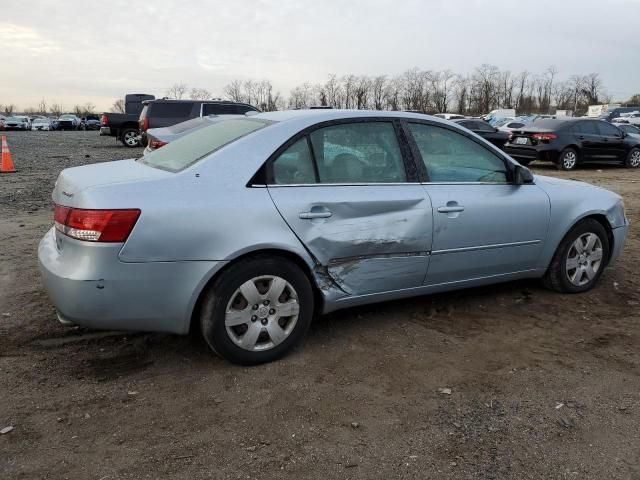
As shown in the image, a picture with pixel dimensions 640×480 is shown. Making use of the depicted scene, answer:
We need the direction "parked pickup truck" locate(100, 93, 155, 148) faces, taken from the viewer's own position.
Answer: facing away from the viewer and to the right of the viewer

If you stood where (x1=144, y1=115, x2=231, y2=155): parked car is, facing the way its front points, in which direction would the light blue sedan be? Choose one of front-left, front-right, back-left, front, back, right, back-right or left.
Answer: back-right

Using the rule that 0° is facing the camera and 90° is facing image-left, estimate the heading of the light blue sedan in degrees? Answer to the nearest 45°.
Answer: approximately 225°

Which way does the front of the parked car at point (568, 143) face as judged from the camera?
facing away from the viewer and to the right of the viewer

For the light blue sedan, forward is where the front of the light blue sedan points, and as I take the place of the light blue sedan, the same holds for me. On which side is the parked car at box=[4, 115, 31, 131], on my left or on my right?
on my left

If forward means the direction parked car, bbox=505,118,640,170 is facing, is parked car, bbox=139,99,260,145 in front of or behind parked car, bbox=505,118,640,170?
behind

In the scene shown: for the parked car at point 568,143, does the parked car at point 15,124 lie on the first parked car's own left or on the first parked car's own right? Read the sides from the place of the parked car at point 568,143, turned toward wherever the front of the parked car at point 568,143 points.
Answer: on the first parked car's own left

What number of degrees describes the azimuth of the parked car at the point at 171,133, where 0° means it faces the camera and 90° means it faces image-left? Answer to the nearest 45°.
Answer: approximately 225°
